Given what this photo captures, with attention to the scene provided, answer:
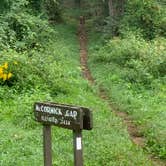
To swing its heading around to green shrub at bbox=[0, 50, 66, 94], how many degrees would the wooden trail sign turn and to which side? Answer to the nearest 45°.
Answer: approximately 135° to its right

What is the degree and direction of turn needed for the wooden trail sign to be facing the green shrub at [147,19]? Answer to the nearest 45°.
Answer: approximately 135° to its right

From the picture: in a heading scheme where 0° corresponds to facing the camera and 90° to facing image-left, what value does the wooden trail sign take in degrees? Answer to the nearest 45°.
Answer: approximately 45°

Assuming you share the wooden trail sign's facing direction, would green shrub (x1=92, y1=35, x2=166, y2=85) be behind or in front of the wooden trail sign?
behind

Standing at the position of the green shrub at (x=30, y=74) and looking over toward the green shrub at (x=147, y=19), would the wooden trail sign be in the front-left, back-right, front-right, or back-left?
back-right
